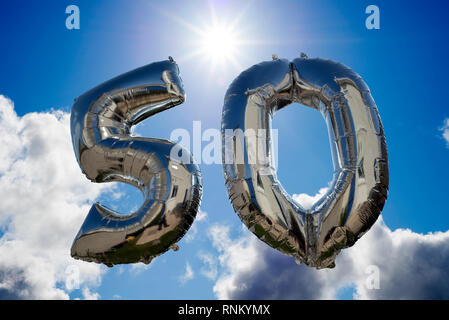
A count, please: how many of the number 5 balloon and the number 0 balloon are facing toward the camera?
2

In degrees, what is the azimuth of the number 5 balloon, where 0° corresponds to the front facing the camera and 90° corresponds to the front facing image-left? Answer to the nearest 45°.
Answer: approximately 0°

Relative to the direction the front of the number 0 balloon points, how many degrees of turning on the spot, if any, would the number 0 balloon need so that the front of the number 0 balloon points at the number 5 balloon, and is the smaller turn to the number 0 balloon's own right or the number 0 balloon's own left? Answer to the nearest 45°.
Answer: approximately 90° to the number 0 balloon's own right

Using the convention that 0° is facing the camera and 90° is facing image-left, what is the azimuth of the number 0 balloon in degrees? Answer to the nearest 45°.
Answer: approximately 0°

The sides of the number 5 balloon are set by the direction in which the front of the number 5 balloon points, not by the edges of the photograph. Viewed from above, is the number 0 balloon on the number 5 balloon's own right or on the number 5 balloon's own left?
on the number 5 balloon's own left
